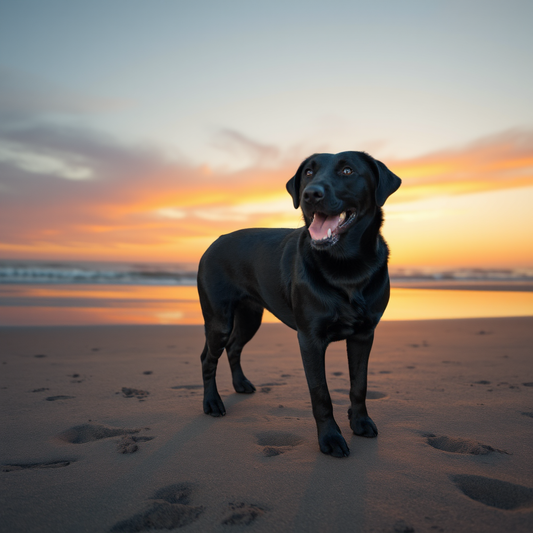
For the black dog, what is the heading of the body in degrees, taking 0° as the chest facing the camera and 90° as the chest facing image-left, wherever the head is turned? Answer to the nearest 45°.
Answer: approximately 315°
